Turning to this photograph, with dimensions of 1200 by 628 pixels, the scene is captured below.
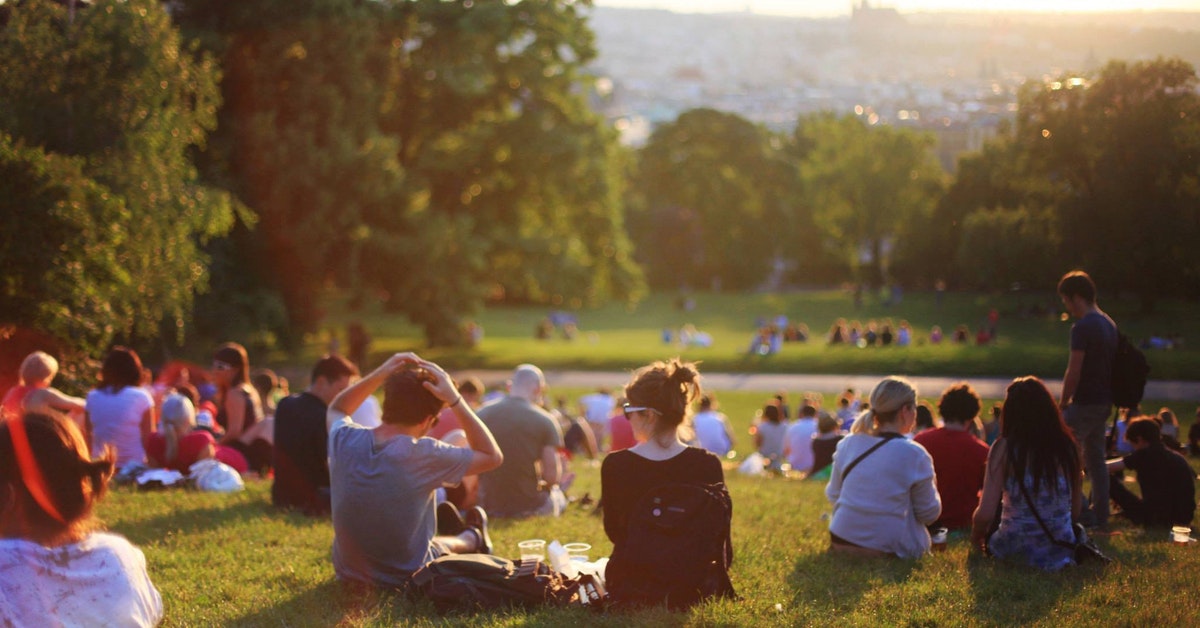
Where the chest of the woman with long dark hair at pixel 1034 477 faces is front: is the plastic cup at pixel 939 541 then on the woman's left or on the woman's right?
on the woman's left

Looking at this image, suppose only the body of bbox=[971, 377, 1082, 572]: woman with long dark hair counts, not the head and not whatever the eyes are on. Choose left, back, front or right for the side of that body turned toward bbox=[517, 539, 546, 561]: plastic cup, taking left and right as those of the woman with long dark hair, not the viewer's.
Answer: left

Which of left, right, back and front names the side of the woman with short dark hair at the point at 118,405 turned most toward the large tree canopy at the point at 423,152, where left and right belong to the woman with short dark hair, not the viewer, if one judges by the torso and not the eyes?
front

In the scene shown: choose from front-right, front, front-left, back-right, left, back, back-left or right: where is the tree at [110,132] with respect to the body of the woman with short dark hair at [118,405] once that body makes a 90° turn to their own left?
right

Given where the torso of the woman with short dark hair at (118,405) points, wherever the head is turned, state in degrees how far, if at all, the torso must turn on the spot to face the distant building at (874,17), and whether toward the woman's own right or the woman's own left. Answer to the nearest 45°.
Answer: approximately 45° to the woman's own right

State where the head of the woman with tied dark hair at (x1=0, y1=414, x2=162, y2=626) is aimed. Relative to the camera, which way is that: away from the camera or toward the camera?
away from the camera

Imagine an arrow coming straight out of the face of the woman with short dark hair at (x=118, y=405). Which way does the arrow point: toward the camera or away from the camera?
away from the camera

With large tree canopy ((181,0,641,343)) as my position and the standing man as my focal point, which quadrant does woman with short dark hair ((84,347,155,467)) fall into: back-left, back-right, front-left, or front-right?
front-right

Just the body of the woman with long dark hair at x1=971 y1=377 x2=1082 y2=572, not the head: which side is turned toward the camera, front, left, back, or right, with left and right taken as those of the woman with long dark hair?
back

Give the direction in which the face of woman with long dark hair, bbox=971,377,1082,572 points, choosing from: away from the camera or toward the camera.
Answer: away from the camera

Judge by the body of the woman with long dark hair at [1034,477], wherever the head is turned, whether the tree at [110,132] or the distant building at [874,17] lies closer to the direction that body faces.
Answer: the distant building

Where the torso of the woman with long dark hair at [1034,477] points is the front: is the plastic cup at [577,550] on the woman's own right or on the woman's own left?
on the woman's own left

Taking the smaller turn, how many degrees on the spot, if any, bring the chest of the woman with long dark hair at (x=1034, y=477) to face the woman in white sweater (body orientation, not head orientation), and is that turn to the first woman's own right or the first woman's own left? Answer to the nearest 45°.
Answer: approximately 90° to the first woman's own left

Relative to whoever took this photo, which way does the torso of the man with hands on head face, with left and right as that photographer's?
facing away from the viewer and to the right of the viewer

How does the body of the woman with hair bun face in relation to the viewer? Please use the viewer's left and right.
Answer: facing away from the viewer
